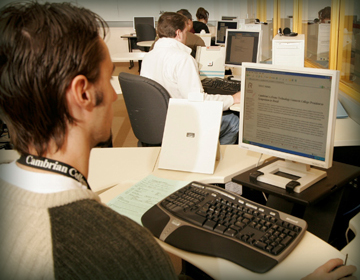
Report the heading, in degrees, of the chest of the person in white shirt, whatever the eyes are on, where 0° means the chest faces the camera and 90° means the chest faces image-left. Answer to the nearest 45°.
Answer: approximately 225°

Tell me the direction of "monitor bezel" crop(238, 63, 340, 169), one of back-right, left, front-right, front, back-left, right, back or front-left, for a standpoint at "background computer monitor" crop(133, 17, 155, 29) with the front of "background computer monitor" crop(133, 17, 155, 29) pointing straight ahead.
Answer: front

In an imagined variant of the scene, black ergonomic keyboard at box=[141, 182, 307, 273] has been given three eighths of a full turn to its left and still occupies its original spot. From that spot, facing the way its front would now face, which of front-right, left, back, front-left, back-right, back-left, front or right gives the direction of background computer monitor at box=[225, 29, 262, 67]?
left

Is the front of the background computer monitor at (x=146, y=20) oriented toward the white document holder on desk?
yes

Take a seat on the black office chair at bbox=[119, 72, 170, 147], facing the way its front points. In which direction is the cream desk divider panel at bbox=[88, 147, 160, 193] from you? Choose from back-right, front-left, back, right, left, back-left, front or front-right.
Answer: back-right

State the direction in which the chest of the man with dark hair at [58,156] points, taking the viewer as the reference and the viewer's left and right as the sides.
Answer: facing away from the viewer and to the right of the viewer

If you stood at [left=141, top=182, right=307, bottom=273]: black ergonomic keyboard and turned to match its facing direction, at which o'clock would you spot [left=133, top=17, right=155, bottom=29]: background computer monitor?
The background computer monitor is roughly at 4 o'clock from the black ergonomic keyboard.

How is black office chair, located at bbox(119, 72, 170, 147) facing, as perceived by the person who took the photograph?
facing away from the viewer and to the right of the viewer

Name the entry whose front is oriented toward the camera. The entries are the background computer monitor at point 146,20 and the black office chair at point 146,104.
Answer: the background computer monitor

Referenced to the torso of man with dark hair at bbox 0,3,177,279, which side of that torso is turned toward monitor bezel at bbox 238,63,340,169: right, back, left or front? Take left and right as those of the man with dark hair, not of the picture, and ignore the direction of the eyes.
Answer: front

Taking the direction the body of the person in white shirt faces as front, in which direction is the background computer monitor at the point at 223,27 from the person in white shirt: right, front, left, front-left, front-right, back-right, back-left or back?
front-left

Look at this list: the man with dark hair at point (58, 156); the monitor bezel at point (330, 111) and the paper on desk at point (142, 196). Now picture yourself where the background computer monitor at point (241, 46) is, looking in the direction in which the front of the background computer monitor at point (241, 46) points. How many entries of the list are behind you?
0

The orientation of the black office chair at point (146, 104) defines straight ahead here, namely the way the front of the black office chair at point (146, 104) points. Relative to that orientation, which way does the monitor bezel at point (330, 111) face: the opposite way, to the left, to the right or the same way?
the opposite way

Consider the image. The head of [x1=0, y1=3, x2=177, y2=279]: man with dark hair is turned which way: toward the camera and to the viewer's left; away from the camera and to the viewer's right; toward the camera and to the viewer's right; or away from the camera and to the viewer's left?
away from the camera and to the viewer's right

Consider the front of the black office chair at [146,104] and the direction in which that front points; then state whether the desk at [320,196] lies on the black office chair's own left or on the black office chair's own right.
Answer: on the black office chair's own right

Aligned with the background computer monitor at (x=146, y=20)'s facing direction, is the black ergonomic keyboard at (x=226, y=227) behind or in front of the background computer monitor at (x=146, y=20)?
in front

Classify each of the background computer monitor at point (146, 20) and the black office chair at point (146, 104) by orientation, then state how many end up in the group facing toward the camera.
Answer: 1

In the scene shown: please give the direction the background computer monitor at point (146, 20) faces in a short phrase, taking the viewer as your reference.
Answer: facing the viewer

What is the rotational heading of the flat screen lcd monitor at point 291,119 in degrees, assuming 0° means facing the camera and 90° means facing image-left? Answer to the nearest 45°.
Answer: approximately 45°
